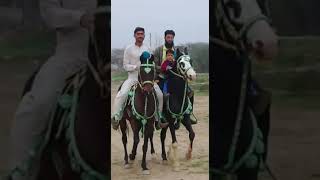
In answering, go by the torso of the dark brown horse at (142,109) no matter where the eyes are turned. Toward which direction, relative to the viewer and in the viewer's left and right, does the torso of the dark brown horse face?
facing the viewer
